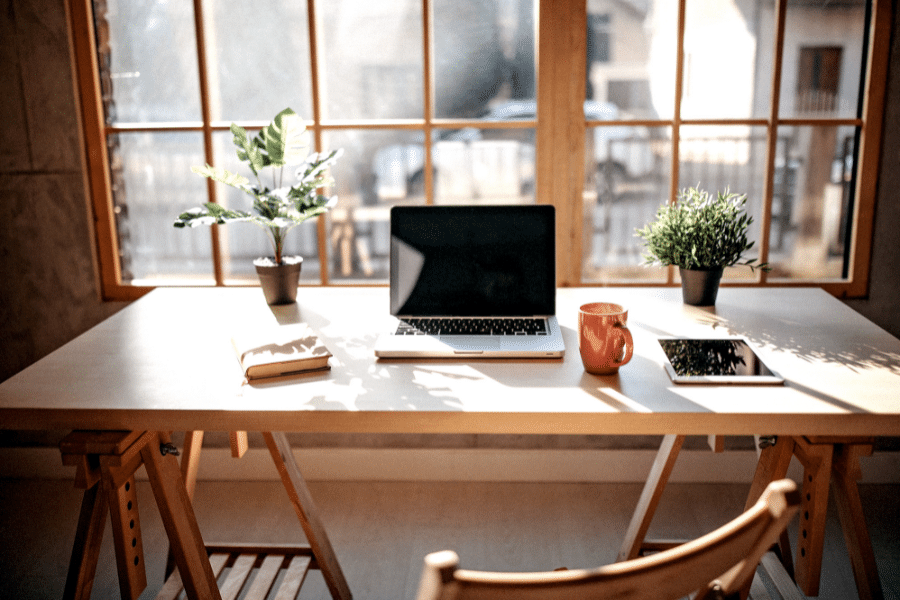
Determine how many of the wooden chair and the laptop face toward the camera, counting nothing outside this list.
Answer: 1

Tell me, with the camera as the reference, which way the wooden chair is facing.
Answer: facing away from the viewer and to the left of the viewer

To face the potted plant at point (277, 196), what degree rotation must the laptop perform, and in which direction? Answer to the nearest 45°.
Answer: approximately 90° to its right

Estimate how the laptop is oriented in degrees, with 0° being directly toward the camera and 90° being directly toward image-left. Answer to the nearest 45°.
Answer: approximately 0°

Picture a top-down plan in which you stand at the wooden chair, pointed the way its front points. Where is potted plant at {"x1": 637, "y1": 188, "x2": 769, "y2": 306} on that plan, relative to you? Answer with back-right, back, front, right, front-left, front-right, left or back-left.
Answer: front-right

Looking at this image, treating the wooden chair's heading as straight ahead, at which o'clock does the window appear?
The window is roughly at 1 o'clock from the wooden chair.

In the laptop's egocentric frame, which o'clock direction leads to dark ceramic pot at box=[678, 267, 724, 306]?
The dark ceramic pot is roughly at 9 o'clock from the laptop.

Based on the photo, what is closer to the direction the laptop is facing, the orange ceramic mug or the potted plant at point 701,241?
the orange ceramic mug

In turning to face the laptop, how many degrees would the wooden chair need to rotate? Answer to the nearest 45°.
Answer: approximately 45° to its right

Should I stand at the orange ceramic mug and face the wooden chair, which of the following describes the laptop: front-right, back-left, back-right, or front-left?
back-right

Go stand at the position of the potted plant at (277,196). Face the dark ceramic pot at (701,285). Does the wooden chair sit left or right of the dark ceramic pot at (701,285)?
right

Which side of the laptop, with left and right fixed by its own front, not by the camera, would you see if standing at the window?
back

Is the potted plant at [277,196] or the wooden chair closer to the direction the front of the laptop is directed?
the wooden chair
